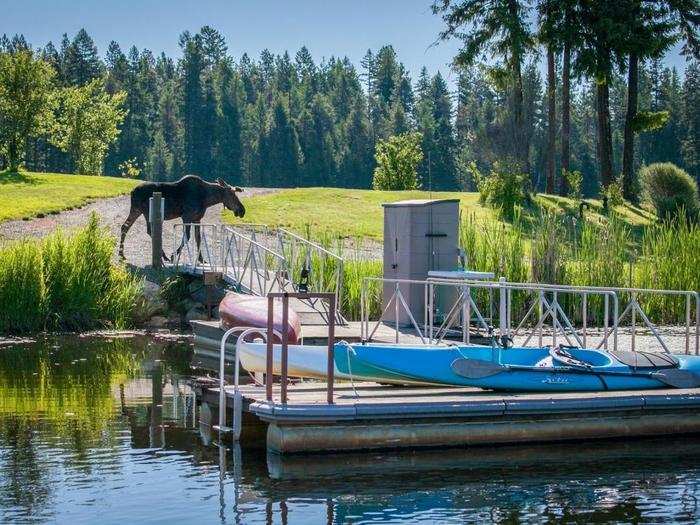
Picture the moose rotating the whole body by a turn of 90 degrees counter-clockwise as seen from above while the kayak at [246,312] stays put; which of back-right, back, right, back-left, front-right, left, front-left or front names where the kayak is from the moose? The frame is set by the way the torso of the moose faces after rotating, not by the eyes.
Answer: back

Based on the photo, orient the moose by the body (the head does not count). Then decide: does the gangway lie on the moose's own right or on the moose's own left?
on the moose's own right

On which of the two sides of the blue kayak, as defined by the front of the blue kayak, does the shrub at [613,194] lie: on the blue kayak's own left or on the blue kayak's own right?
on the blue kayak's own right

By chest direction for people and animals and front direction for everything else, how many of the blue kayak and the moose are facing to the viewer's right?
1

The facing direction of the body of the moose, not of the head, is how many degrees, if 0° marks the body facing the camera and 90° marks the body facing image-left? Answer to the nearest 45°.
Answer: approximately 270°

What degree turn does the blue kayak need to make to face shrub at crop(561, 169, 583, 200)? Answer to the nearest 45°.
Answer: approximately 90° to its right

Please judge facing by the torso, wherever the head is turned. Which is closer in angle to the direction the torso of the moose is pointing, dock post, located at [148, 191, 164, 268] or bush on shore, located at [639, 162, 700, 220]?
the bush on shore

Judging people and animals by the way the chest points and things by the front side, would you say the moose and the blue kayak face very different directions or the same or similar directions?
very different directions

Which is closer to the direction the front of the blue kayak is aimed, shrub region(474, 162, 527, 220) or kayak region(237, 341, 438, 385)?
the kayak

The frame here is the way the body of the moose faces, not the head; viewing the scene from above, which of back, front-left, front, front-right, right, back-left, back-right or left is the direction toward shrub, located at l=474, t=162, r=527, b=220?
front-left

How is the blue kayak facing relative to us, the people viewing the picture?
facing to the left of the viewer

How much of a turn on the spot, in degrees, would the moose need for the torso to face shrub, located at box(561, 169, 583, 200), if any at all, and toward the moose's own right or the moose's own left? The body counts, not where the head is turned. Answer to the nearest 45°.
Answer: approximately 45° to the moose's own left
